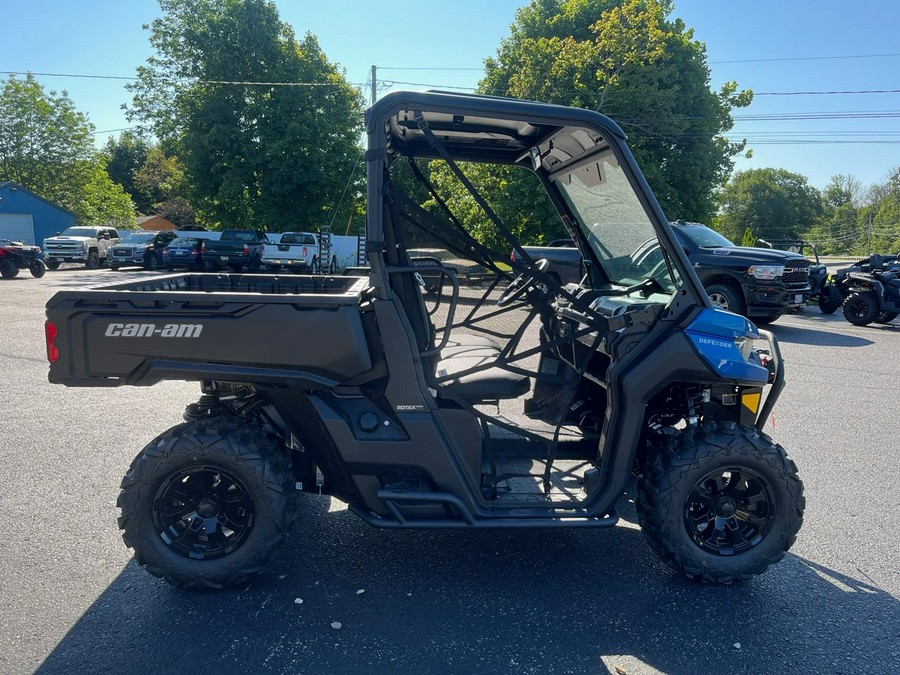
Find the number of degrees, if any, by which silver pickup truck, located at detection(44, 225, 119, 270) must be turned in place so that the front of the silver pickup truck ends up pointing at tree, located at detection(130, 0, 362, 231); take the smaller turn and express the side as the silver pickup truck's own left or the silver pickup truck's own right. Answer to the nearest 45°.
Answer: approximately 135° to the silver pickup truck's own left

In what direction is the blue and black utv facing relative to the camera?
to the viewer's right

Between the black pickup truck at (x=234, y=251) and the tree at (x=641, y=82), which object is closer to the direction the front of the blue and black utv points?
the tree

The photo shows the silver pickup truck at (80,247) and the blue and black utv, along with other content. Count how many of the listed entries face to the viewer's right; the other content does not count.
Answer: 1

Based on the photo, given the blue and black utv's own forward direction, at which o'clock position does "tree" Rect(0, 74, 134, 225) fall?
The tree is roughly at 8 o'clock from the blue and black utv.

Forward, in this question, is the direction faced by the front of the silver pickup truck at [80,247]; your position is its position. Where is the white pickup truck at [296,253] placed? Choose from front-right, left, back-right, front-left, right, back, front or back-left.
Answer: left

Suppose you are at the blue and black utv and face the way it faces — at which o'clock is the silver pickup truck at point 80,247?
The silver pickup truck is roughly at 8 o'clock from the blue and black utv.

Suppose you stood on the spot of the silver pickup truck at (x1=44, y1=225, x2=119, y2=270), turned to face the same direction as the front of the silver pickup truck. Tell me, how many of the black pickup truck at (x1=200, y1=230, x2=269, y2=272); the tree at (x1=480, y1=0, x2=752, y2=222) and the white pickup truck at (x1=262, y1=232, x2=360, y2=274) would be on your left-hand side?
3

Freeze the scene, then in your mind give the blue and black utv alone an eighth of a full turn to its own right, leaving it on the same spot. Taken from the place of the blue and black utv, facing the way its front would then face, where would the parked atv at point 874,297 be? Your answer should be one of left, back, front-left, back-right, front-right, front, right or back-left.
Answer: left

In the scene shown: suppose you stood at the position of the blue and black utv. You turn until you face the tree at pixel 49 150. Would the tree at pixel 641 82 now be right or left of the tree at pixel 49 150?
right

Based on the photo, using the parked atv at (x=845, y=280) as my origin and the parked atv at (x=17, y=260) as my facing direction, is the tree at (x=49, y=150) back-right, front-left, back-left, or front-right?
front-right

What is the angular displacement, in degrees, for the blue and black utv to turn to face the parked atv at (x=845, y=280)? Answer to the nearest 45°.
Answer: approximately 45° to its left

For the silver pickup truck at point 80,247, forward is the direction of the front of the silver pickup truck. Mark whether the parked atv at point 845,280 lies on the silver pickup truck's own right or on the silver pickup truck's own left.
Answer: on the silver pickup truck's own left

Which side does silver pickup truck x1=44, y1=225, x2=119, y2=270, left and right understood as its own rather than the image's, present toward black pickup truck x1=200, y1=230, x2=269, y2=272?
left
